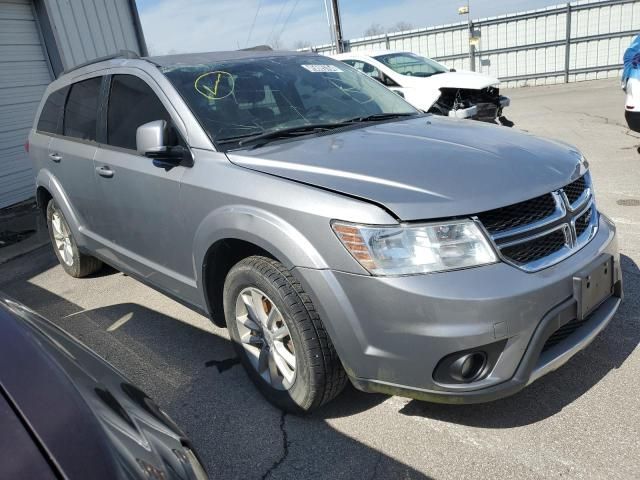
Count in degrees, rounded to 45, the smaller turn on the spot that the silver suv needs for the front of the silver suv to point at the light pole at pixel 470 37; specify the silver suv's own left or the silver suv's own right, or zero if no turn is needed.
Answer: approximately 135° to the silver suv's own left

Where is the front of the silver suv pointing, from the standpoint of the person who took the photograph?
facing the viewer and to the right of the viewer

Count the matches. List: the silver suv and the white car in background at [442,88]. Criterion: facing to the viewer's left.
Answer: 0

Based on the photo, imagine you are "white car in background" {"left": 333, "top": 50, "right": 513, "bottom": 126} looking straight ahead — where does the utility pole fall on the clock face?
The utility pole is roughly at 7 o'clock from the white car in background.

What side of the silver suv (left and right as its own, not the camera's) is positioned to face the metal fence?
left

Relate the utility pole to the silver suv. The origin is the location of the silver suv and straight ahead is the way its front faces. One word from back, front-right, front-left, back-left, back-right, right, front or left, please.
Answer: back-left
